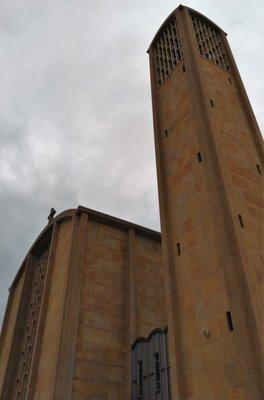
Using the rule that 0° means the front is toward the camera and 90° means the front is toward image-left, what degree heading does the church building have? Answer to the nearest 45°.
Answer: approximately 45°
